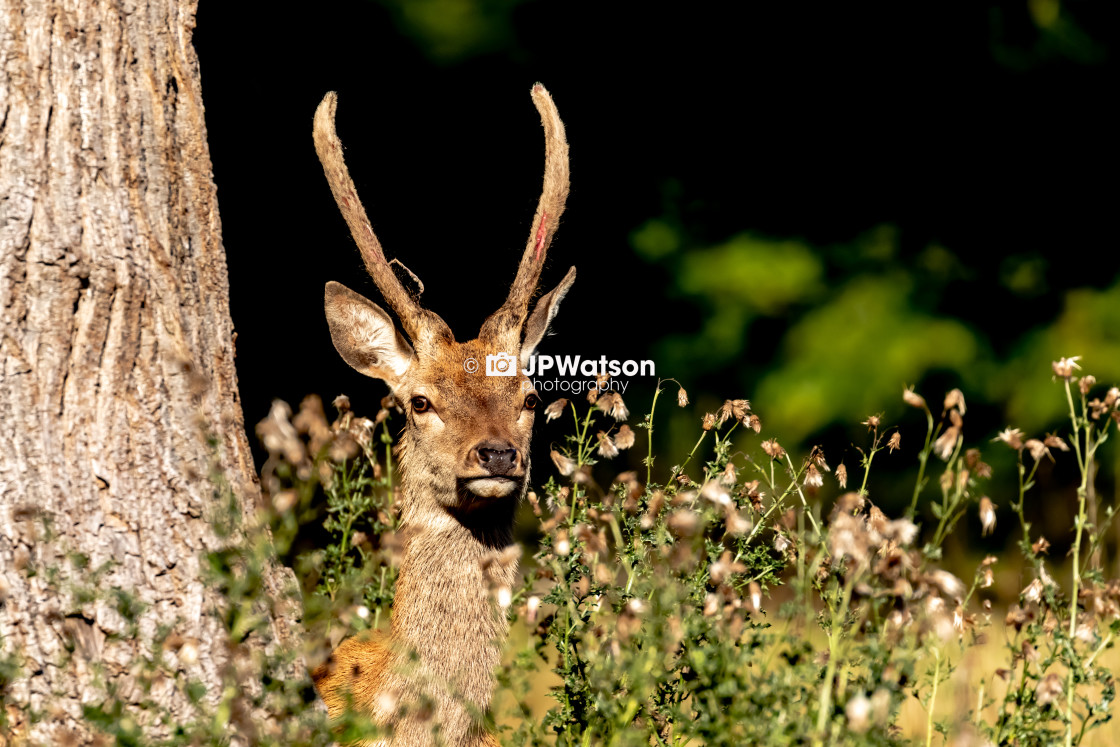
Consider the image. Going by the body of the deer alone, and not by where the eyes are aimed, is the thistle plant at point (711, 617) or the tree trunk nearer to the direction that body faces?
the thistle plant

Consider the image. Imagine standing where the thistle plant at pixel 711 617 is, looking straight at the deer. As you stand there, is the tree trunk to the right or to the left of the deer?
left

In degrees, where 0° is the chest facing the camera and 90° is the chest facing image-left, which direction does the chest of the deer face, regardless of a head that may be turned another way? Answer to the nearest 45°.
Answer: approximately 315°

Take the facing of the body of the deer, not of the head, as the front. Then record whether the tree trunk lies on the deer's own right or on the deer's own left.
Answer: on the deer's own right
